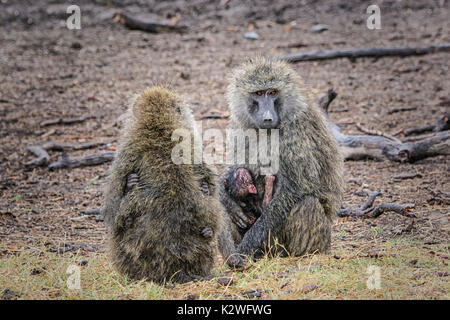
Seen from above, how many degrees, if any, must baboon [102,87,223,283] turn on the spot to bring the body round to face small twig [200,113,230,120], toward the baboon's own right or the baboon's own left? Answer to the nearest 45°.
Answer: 0° — it already faces it

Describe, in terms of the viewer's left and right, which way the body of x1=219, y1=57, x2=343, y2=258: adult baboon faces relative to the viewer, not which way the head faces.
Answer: facing the viewer and to the left of the viewer

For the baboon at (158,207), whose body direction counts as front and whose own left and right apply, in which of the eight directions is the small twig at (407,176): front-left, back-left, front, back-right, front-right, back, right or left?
front-right

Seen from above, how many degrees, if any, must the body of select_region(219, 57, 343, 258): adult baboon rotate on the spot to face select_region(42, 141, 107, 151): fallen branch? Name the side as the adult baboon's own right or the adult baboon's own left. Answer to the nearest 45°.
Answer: approximately 90° to the adult baboon's own right

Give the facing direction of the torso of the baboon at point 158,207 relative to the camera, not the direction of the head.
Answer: away from the camera

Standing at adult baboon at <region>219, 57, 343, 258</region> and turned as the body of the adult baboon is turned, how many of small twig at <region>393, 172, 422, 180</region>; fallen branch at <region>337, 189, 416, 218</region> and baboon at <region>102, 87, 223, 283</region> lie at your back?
2

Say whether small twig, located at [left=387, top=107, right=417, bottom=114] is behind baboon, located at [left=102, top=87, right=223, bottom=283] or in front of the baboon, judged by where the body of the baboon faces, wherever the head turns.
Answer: in front

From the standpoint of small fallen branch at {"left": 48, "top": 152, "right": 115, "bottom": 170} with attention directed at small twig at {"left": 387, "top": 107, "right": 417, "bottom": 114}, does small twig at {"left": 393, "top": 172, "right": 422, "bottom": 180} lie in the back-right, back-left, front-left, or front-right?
front-right

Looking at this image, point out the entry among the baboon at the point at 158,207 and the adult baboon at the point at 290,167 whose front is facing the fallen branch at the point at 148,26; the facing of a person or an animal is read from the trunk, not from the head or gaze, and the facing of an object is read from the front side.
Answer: the baboon

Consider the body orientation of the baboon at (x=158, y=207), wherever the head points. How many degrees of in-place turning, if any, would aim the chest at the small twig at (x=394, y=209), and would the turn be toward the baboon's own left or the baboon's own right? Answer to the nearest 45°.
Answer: approximately 45° to the baboon's own right

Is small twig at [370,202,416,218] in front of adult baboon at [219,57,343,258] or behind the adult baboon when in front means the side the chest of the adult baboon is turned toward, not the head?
behind

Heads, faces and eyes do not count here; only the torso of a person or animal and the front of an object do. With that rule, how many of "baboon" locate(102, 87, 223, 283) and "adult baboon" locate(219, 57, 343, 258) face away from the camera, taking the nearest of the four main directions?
1

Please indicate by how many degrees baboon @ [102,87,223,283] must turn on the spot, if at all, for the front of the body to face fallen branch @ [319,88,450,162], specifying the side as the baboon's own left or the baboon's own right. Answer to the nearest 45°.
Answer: approximately 45° to the baboon's own right

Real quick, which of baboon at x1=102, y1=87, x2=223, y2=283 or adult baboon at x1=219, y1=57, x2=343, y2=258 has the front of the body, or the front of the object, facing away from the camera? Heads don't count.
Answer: the baboon
